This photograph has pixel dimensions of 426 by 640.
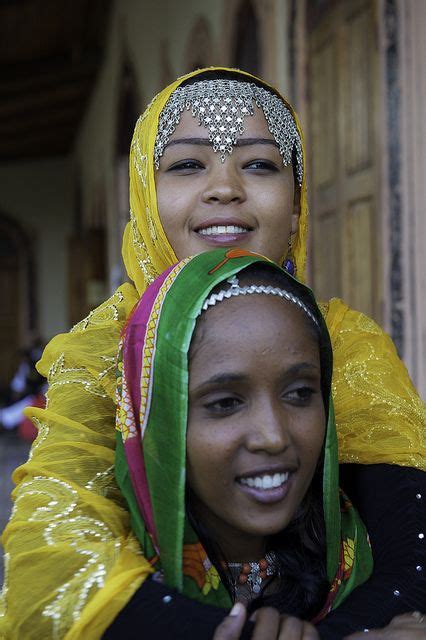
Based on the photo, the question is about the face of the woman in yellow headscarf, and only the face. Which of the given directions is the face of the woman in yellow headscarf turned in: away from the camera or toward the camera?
toward the camera

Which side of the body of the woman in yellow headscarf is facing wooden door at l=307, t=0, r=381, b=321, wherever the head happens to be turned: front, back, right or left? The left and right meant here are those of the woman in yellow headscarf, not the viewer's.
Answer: back

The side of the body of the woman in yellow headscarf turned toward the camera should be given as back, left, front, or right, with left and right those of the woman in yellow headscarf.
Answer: front
